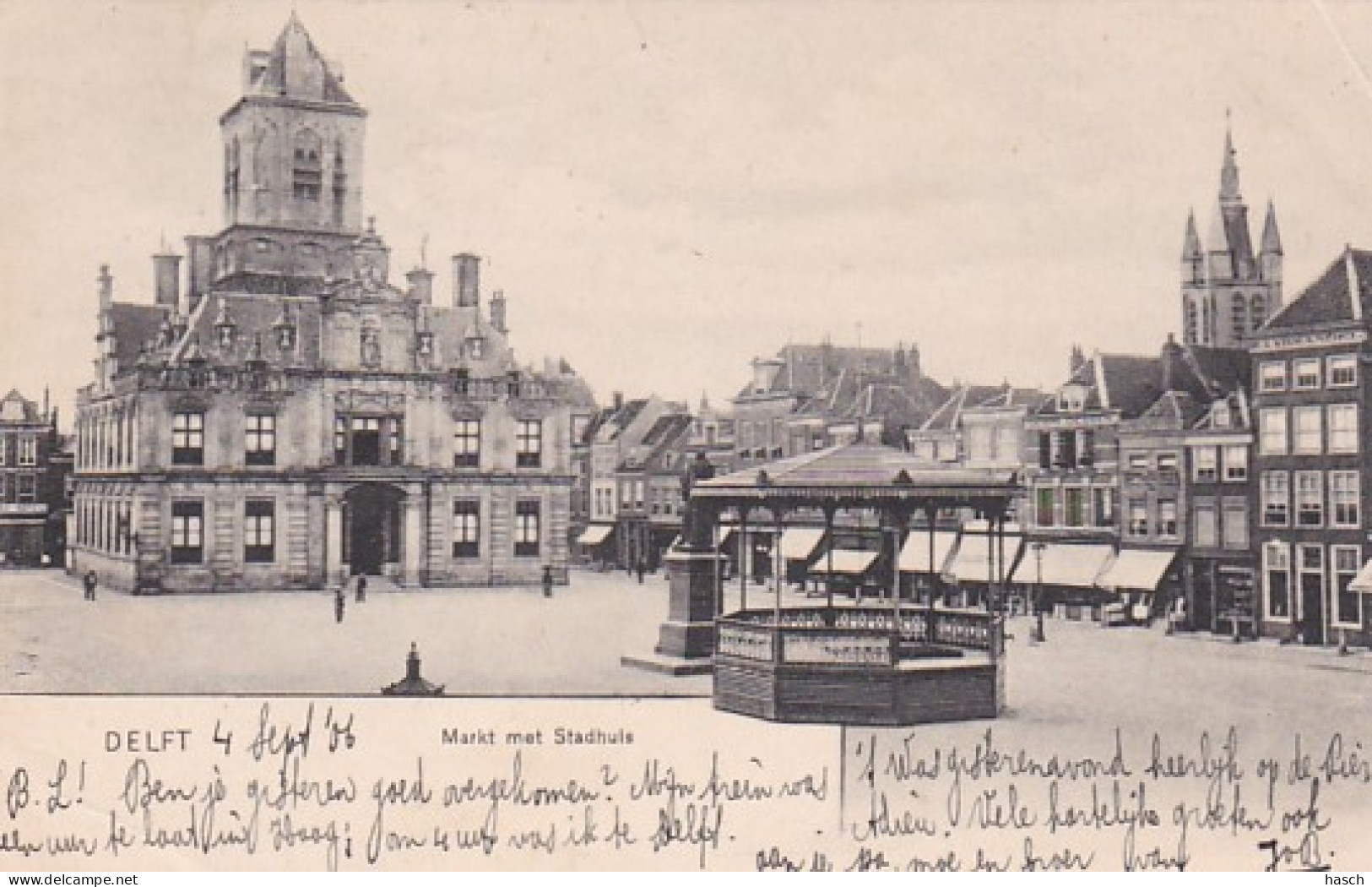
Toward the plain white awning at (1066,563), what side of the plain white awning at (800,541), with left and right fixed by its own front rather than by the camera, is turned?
left

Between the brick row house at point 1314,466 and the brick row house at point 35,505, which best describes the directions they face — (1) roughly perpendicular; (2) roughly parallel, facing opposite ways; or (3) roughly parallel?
roughly perpendicular

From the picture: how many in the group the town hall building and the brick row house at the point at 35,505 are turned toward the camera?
2

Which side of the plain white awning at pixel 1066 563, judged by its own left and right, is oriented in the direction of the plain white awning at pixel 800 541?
right

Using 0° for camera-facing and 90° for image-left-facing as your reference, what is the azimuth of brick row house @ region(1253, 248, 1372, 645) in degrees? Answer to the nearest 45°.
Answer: approximately 45°

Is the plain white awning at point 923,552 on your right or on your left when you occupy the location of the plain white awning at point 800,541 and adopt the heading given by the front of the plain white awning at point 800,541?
on your left
